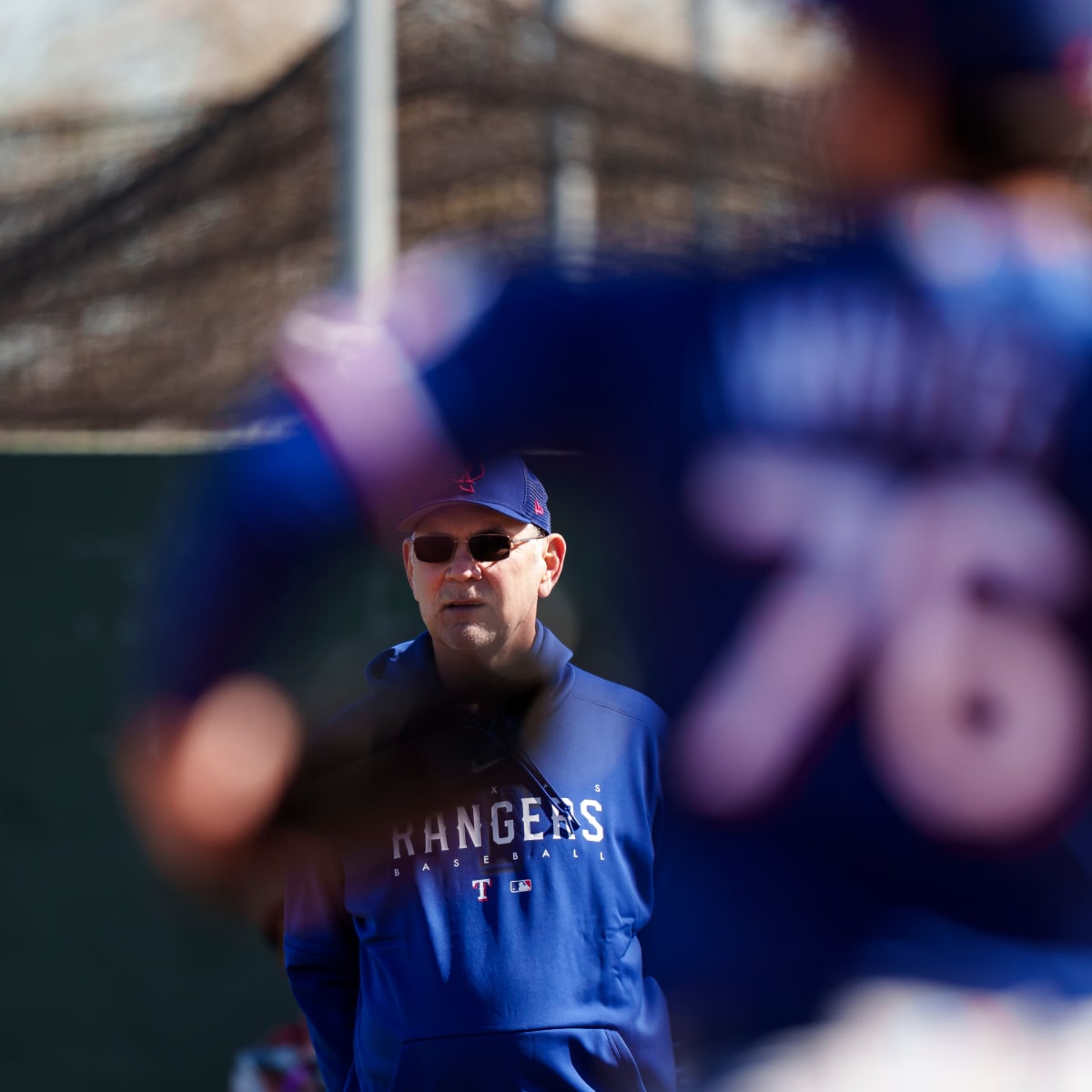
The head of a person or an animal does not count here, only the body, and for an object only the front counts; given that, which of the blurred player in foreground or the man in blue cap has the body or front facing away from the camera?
the blurred player in foreground

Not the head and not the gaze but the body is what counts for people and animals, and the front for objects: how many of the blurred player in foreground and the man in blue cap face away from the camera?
1

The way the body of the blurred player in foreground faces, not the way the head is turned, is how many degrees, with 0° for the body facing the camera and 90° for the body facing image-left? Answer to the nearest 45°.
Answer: approximately 180°

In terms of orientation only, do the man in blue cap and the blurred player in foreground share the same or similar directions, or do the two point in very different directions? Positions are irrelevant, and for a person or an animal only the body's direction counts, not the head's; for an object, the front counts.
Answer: very different directions

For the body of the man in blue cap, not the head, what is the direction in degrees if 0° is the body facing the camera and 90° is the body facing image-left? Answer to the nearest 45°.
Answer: approximately 0°
